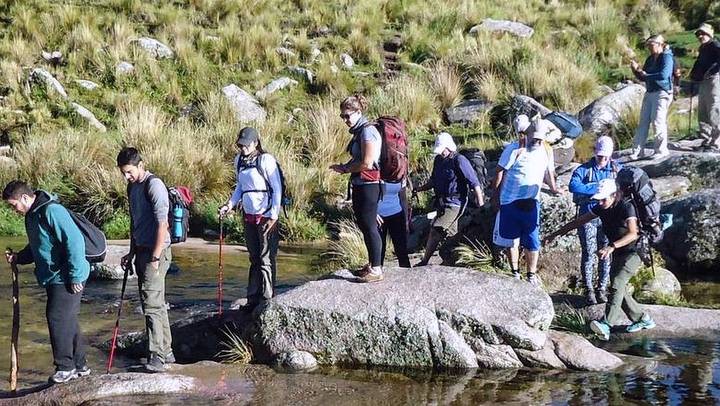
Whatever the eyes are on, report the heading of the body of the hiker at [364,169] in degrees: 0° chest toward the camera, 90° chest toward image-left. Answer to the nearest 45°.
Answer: approximately 90°

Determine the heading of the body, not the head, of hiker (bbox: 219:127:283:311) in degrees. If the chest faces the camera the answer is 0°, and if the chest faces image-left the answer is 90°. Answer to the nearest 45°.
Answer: approximately 45°

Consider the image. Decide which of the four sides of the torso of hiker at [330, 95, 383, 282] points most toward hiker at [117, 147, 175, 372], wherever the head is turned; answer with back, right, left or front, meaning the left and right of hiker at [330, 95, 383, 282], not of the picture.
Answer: front

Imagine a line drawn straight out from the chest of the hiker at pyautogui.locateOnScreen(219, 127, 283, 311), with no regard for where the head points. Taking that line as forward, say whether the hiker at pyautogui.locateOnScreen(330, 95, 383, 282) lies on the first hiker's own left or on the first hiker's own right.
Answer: on the first hiker's own left

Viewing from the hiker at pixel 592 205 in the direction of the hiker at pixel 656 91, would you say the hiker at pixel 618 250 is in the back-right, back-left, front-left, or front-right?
back-right

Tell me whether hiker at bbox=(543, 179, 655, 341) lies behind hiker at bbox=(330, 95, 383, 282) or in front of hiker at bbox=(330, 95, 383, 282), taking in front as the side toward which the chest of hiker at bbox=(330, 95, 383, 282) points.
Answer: behind

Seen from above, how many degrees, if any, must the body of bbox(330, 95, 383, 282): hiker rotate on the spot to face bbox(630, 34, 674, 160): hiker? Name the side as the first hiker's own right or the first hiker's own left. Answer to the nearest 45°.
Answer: approximately 135° to the first hiker's own right

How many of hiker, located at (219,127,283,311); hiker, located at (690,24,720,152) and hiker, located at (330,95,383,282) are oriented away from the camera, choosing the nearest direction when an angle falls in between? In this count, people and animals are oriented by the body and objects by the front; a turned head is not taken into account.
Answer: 0

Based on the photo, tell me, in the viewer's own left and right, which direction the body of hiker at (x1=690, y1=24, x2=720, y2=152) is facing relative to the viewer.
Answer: facing the viewer and to the left of the viewer

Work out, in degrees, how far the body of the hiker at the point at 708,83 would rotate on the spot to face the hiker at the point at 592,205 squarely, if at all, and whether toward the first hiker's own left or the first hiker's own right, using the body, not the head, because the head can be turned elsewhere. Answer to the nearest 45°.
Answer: approximately 45° to the first hiker's own left

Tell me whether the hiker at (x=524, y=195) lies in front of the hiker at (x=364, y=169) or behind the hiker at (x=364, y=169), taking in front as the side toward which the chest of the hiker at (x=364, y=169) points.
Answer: behind

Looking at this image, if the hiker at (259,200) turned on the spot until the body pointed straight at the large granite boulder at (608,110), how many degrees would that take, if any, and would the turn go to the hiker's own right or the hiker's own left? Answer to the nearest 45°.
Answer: approximately 180°
